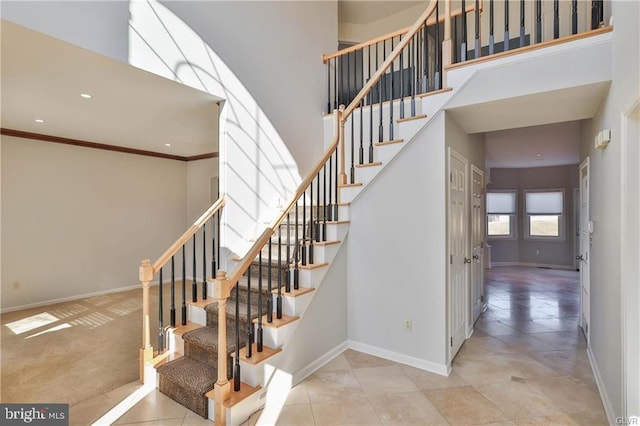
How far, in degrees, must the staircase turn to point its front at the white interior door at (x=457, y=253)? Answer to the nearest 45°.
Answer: approximately 135° to its left

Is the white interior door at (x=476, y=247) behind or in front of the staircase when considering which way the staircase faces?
behind
